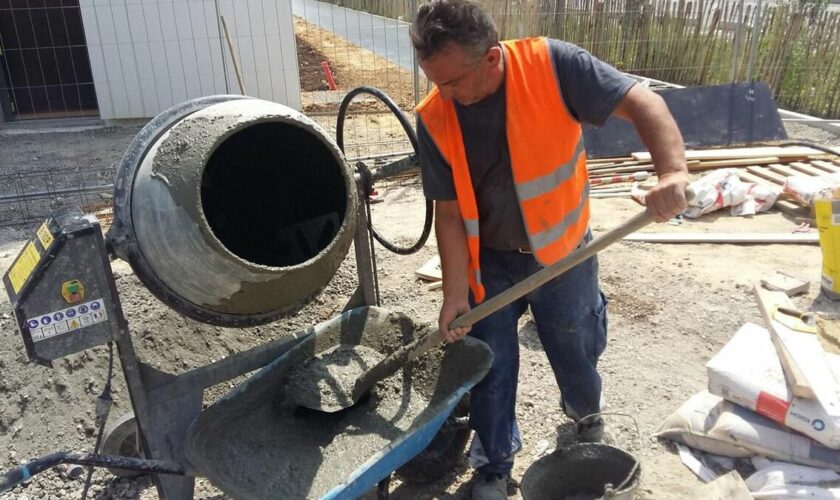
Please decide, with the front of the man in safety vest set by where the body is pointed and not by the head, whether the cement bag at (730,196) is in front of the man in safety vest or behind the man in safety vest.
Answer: behind

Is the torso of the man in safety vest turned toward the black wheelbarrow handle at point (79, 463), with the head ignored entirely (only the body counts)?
yes

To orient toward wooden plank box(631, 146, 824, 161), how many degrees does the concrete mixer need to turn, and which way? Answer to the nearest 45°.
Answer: approximately 90° to its left

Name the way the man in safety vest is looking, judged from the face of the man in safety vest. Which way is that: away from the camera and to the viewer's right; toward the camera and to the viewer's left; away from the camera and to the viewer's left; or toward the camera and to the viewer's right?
toward the camera and to the viewer's left

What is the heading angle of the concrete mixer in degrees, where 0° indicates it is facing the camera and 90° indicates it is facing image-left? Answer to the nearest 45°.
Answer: approximately 315°

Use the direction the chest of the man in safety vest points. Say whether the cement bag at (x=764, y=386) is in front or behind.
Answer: behind

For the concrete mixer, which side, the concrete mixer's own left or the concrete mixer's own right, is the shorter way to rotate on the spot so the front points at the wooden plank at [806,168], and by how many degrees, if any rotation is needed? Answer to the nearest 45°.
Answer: approximately 90° to the concrete mixer's own left

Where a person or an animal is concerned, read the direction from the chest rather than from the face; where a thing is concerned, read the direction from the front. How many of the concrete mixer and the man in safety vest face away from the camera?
0

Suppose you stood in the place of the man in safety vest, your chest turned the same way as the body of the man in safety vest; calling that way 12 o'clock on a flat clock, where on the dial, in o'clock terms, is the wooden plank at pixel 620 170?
The wooden plank is roughly at 5 o'clock from the man in safety vest.
